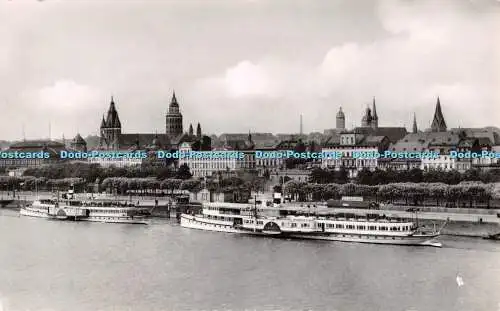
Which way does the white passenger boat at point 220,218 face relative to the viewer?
to the viewer's left

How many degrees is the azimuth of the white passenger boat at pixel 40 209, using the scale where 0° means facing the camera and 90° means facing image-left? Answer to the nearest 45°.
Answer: approximately 90°

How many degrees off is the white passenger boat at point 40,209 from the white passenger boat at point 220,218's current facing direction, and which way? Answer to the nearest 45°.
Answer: approximately 45° to its right

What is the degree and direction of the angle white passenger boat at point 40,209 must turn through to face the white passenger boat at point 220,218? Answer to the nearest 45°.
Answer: approximately 135° to its left

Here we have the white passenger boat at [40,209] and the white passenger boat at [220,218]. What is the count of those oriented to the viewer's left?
2

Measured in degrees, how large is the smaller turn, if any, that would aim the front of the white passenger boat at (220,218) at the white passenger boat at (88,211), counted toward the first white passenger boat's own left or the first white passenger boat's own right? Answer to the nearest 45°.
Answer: approximately 45° to the first white passenger boat's own right

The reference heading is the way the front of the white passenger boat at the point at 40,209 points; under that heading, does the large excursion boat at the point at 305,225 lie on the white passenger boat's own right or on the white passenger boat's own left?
on the white passenger boat's own left

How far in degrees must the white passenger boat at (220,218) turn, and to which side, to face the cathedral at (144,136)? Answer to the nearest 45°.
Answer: approximately 90° to its right

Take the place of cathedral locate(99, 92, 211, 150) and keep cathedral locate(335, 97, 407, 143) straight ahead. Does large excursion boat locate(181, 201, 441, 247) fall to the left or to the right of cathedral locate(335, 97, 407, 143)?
right
